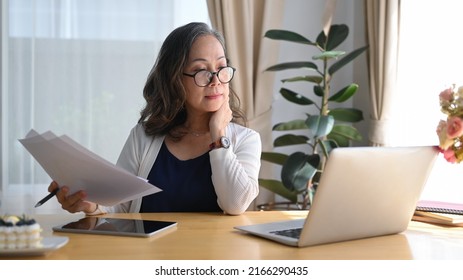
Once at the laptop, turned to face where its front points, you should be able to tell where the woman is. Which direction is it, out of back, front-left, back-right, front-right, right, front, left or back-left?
front

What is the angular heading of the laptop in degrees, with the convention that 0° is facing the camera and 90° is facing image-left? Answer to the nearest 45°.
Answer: approximately 135°

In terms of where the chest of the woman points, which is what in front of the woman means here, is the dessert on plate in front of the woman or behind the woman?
in front

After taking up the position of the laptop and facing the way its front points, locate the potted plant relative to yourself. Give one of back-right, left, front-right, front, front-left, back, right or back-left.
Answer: front-right

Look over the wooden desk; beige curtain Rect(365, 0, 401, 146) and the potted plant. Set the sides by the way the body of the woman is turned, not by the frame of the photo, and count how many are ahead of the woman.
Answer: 1

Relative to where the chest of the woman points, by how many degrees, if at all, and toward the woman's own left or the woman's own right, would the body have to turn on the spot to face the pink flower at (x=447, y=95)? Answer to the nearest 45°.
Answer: approximately 45° to the woman's own left

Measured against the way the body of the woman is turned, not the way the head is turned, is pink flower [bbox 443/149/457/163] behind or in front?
in front

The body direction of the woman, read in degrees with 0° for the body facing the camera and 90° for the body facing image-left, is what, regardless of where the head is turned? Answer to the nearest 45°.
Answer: approximately 0°

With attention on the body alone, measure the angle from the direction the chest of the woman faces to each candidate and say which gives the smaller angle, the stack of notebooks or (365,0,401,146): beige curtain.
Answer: the stack of notebooks

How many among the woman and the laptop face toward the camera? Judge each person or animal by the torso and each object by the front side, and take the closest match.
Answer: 1

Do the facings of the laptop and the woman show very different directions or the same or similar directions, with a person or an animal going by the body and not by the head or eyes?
very different directions

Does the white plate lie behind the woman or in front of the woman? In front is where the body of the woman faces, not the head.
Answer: in front
